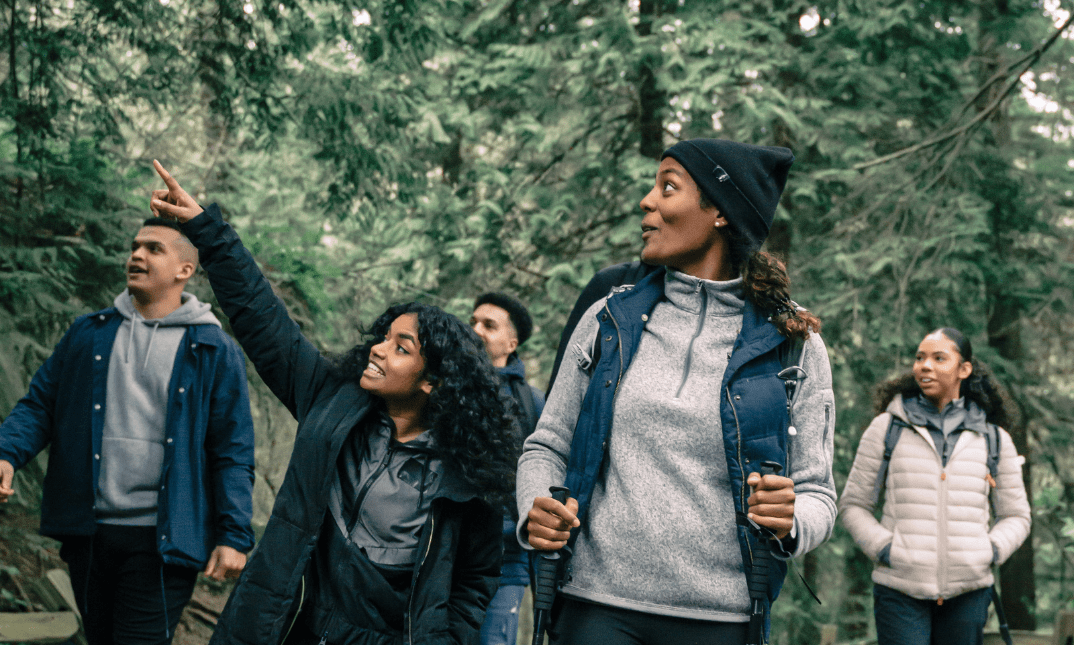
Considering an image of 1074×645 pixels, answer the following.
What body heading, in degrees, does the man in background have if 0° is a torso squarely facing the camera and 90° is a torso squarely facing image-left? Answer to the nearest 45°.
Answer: approximately 45°

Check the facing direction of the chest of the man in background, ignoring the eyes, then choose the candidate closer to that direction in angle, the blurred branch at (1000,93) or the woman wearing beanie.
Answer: the woman wearing beanie

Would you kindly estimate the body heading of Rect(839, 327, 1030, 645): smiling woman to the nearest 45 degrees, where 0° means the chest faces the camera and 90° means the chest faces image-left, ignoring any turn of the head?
approximately 0°

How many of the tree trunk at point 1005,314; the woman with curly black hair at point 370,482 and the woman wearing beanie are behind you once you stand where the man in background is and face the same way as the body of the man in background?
1

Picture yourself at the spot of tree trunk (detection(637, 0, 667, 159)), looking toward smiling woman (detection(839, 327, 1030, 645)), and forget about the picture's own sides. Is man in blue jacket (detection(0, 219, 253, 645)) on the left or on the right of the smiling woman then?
right

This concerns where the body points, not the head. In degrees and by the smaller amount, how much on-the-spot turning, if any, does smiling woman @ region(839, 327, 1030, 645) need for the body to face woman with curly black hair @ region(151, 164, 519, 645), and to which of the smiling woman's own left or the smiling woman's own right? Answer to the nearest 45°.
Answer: approximately 45° to the smiling woman's own right

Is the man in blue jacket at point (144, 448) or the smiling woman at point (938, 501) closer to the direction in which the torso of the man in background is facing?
the man in blue jacket
